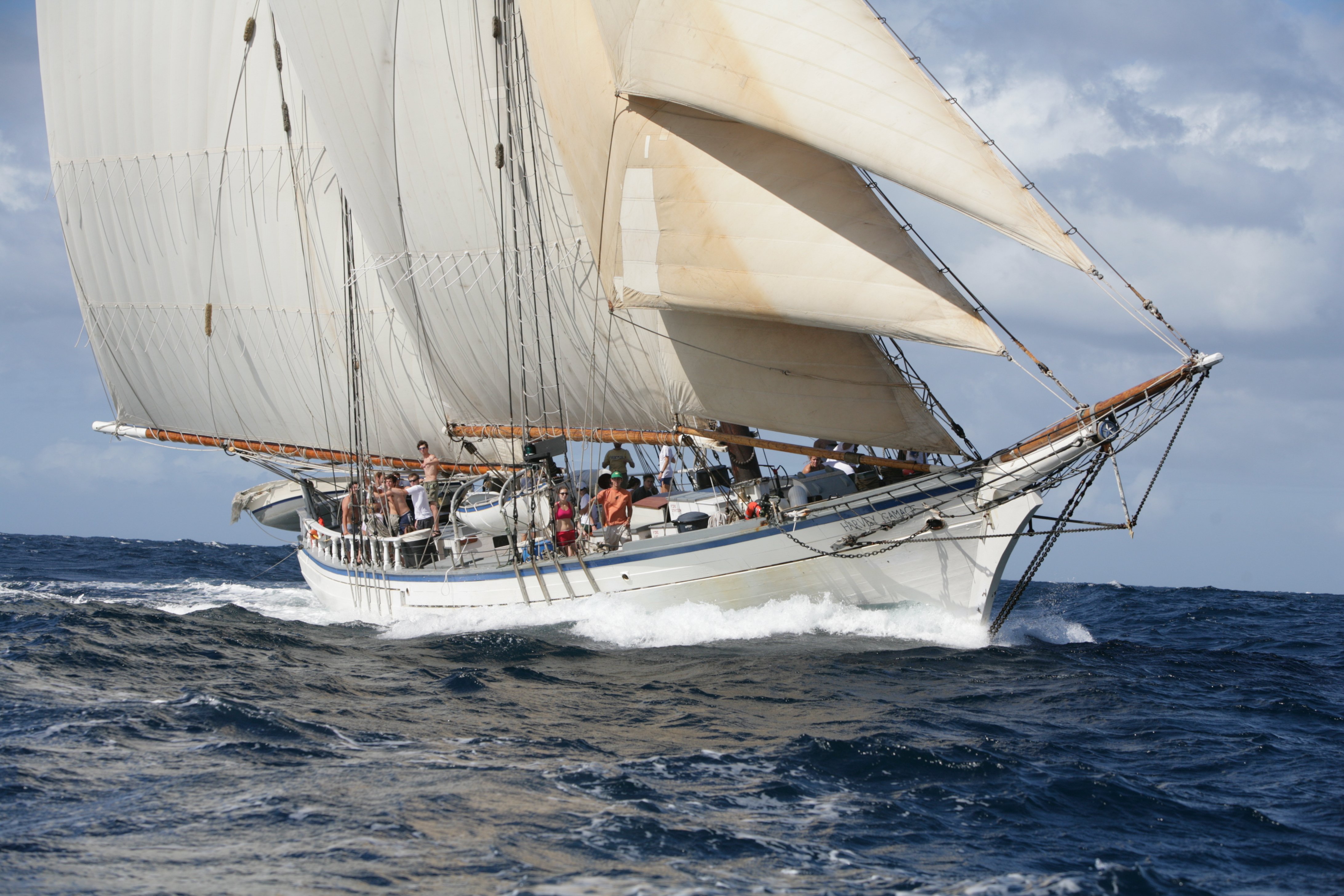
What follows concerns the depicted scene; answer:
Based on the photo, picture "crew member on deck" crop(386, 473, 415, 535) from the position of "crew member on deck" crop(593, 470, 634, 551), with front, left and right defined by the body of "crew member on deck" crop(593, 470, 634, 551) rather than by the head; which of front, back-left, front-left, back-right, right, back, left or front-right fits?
back-right

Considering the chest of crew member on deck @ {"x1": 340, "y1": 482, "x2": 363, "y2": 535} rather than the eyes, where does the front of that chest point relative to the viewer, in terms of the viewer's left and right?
facing the viewer and to the right of the viewer

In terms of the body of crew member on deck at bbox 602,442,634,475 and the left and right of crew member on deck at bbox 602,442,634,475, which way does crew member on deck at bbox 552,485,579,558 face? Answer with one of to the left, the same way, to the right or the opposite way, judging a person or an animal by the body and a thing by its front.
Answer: the same way

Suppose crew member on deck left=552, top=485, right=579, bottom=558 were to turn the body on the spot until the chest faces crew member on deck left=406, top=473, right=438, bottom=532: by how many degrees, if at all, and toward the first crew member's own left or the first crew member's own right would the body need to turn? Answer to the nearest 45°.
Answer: approximately 135° to the first crew member's own right

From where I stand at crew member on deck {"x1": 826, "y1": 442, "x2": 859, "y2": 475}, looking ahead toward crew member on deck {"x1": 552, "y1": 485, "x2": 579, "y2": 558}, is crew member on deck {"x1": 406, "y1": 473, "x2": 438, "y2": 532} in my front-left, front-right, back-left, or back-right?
front-right

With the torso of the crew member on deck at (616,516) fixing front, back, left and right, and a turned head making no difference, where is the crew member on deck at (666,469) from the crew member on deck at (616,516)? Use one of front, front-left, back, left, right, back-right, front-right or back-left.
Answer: back

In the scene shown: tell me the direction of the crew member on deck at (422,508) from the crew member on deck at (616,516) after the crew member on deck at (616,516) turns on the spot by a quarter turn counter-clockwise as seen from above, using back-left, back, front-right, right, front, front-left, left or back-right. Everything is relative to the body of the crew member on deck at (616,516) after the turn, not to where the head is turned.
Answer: back-left

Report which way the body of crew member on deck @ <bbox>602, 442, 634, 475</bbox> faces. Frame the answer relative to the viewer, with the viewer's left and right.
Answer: facing the viewer

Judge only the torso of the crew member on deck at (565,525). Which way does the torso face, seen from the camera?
toward the camera

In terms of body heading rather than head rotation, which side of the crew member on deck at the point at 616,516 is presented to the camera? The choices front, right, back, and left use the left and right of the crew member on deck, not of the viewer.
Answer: front
